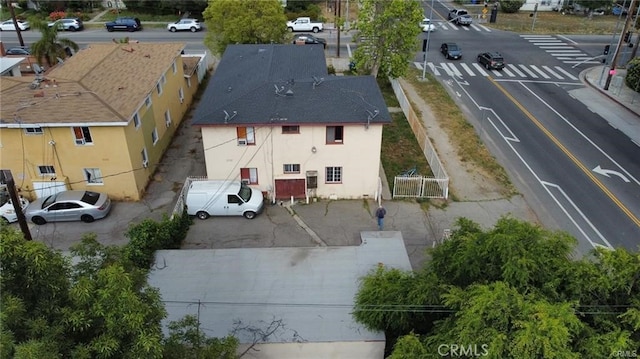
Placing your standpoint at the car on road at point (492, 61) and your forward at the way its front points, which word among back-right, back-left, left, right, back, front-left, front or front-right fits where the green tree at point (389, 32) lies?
left

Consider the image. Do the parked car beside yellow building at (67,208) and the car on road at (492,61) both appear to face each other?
no

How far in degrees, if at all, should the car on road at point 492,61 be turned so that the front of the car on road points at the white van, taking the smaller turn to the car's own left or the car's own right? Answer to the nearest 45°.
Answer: approximately 135° to the car's own left

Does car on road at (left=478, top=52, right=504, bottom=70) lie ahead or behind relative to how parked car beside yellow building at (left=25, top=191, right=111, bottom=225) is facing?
behind

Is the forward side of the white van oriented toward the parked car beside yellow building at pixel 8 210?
no

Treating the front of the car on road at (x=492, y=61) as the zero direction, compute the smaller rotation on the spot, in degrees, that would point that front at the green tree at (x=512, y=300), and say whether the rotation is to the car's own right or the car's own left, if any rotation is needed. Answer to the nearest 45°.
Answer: approximately 135° to the car's own left

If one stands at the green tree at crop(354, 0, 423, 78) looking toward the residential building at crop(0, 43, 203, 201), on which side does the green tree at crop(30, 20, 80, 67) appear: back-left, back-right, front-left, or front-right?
front-right

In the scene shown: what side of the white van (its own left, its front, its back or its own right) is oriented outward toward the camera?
right

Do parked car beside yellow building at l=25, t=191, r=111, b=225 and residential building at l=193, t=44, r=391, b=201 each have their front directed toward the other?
no

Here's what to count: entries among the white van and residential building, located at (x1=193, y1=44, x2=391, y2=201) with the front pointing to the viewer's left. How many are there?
0
